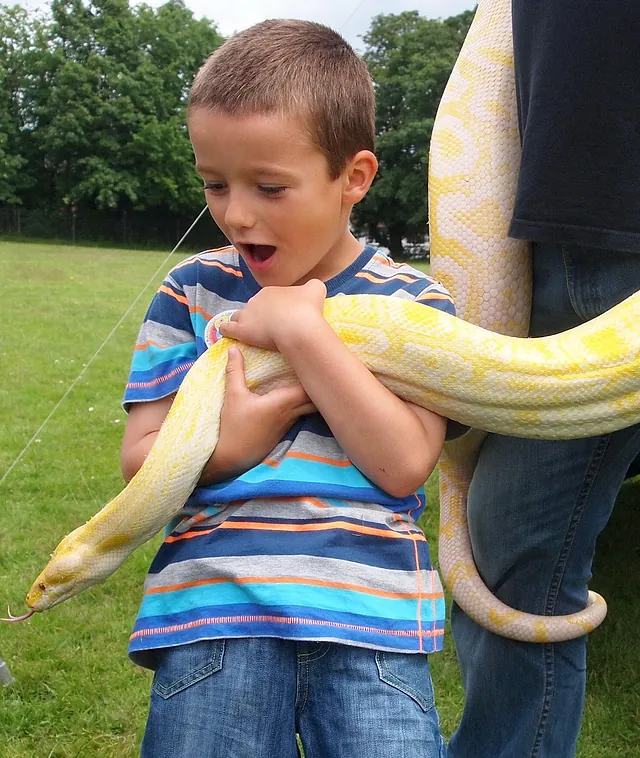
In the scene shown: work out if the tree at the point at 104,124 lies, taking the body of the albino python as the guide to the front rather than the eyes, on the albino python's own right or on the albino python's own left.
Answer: on the albino python's own right

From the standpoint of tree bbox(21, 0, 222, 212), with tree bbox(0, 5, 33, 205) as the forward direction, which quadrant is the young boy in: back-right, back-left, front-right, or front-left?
back-left

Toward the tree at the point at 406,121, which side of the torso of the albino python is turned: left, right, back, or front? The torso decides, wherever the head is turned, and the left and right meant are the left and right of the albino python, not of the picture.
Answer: right

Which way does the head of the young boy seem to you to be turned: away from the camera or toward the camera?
toward the camera

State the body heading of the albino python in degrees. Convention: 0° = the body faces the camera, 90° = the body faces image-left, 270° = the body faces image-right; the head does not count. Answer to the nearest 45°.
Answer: approximately 90°

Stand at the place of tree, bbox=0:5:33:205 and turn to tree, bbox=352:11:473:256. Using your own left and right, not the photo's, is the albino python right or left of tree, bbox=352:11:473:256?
right

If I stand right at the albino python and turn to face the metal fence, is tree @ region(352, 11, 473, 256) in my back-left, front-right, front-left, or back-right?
front-right

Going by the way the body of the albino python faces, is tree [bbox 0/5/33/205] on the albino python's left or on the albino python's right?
on the albino python's right

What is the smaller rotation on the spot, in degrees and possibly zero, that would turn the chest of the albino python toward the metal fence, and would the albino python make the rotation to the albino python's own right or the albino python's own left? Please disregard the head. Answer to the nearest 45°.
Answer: approximately 90° to the albino python's own right
